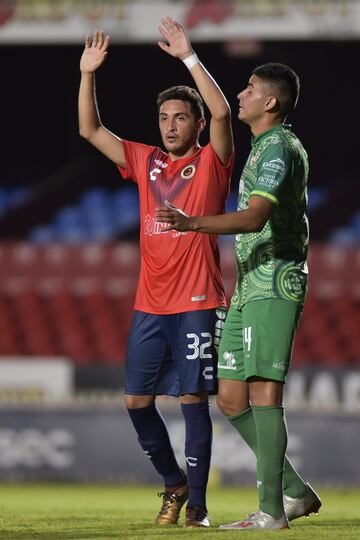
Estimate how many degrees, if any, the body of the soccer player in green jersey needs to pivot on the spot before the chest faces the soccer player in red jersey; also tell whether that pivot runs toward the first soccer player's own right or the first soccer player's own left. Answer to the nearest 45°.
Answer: approximately 45° to the first soccer player's own right

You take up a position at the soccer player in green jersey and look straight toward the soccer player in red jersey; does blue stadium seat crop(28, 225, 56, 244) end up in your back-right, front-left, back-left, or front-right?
front-right

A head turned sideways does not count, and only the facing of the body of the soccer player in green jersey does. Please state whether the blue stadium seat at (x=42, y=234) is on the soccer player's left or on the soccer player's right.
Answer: on the soccer player's right

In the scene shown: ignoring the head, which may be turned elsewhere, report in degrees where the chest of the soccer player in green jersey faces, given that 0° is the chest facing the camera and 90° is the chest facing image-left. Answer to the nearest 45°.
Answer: approximately 90°

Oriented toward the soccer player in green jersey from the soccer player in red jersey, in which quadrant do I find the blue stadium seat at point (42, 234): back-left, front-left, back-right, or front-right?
back-left

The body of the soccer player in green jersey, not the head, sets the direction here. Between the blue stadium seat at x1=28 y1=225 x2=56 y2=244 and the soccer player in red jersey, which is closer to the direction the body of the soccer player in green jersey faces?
the soccer player in red jersey

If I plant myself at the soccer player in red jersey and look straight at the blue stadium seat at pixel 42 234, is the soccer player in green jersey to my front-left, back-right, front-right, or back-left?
back-right

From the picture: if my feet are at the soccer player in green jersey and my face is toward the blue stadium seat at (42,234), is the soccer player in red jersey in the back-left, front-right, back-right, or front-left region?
front-left

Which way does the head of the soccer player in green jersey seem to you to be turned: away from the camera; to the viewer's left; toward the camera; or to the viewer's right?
to the viewer's left
